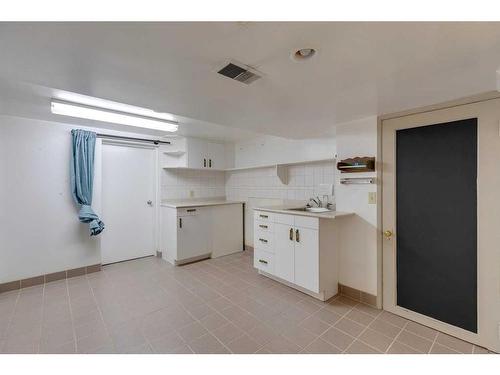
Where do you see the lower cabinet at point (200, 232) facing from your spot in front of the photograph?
facing the viewer and to the right of the viewer

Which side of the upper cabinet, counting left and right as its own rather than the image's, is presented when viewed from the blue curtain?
right

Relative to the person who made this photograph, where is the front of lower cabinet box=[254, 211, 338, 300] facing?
facing the viewer and to the left of the viewer

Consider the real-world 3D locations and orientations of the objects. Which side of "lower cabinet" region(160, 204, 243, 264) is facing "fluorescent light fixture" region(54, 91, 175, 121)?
right

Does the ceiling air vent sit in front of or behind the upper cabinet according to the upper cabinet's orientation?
in front

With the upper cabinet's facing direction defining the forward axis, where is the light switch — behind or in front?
in front

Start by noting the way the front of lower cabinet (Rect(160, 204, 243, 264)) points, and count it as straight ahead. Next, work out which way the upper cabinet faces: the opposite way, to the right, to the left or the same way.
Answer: the same way

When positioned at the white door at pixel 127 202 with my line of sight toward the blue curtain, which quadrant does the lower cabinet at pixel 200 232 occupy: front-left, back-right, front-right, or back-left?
back-left

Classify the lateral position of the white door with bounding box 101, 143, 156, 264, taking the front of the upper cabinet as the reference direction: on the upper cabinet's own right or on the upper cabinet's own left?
on the upper cabinet's own right

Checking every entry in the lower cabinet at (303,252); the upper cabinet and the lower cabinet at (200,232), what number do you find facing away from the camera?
0

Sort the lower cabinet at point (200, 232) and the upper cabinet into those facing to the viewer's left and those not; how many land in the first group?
0
